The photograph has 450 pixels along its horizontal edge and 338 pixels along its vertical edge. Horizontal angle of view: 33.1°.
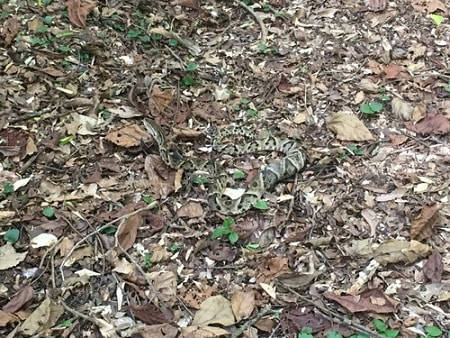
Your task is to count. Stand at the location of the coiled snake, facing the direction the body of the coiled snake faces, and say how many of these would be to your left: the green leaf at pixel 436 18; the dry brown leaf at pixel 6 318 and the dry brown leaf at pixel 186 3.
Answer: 1

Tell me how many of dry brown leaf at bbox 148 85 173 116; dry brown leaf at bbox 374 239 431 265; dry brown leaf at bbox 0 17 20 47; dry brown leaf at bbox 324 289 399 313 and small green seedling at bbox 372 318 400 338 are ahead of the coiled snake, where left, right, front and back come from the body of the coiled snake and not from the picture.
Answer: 2

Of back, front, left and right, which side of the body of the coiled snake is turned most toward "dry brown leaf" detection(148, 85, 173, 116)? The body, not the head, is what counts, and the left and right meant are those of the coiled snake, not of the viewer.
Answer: front

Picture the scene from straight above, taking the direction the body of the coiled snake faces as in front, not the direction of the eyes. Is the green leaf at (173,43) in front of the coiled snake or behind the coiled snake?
in front

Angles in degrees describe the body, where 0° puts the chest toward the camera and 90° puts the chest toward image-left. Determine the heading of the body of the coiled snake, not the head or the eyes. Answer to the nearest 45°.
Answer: approximately 135°

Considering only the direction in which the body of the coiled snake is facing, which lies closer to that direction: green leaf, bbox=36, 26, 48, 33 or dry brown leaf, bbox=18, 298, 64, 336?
the green leaf

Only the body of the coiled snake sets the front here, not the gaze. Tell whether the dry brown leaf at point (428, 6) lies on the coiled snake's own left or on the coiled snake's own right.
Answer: on the coiled snake's own right

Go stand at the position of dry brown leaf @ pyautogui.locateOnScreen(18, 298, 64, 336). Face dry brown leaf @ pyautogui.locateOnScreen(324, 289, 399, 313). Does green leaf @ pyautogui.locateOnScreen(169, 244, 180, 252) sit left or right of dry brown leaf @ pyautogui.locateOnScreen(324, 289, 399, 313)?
left

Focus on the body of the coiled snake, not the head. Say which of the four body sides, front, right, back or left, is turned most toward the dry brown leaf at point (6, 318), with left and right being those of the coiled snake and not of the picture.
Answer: left

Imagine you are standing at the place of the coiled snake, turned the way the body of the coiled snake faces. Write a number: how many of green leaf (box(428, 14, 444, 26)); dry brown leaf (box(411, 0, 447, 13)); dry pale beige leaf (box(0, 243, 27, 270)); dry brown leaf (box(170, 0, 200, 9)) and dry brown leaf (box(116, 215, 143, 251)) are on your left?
2

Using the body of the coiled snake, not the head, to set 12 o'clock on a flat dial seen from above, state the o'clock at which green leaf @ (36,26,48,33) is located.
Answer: The green leaf is roughly at 12 o'clock from the coiled snake.

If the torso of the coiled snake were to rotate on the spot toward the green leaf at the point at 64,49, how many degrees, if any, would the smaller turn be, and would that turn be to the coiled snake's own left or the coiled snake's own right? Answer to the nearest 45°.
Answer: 0° — it already faces it
